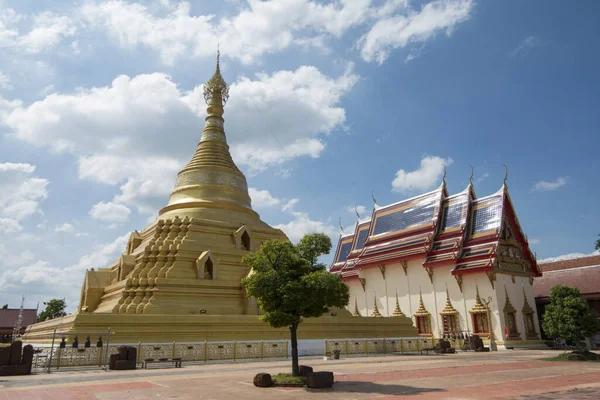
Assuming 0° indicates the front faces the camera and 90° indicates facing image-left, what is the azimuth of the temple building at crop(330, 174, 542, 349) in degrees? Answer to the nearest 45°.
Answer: approximately 315°

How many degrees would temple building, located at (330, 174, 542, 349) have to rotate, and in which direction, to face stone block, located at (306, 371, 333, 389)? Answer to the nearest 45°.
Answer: approximately 45° to its right

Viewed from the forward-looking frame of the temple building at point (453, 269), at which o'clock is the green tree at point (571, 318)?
The green tree is roughly at 1 o'clock from the temple building.

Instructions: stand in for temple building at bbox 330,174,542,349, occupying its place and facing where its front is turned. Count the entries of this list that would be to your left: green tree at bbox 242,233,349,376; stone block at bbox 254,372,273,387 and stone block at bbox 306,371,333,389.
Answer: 0

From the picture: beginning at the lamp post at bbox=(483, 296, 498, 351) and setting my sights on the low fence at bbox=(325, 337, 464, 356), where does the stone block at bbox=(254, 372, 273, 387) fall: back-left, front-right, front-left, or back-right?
front-left

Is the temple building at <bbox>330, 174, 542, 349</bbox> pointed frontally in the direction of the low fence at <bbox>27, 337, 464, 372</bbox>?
no

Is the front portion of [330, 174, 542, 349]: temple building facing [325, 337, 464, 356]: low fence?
no

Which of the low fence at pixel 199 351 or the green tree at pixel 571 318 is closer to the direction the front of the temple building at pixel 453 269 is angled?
the green tree

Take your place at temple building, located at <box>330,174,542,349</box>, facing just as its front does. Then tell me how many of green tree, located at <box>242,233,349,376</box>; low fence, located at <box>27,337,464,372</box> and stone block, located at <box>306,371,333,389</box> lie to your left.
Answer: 0

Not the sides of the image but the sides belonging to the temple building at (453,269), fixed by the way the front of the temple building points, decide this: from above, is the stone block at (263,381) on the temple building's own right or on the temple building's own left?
on the temple building's own right
